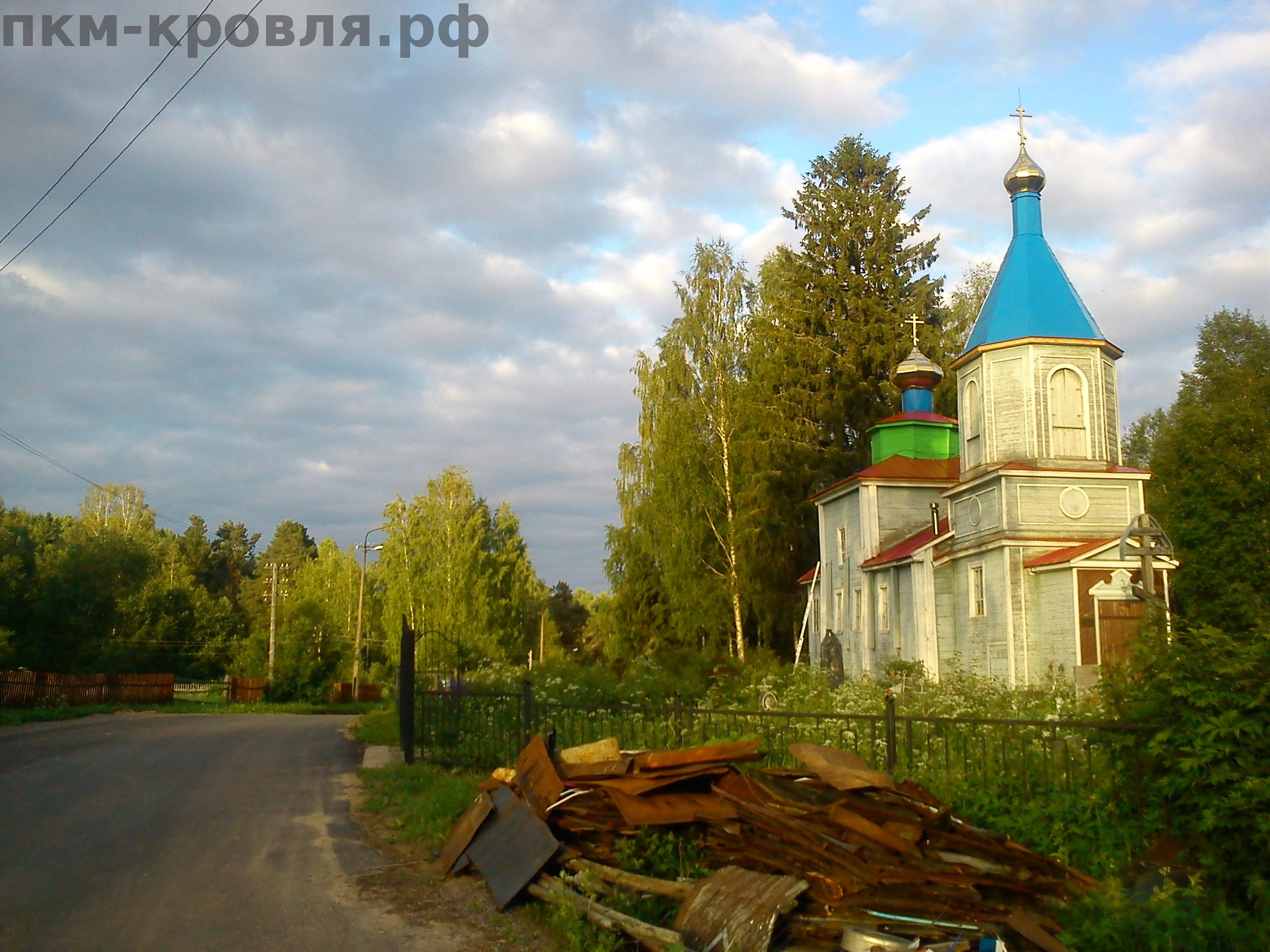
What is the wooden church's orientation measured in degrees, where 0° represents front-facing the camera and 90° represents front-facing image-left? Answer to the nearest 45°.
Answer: approximately 315°

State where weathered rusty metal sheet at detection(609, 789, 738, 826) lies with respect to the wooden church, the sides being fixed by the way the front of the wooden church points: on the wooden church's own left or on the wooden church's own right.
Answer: on the wooden church's own right

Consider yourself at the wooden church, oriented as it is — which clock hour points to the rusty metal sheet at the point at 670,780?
The rusty metal sheet is roughly at 2 o'clock from the wooden church.

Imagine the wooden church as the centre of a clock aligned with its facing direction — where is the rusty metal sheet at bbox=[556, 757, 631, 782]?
The rusty metal sheet is roughly at 2 o'clock from the wooden church.

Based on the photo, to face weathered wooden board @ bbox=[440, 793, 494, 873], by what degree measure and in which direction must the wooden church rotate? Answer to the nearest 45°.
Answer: approximately 45° to its right

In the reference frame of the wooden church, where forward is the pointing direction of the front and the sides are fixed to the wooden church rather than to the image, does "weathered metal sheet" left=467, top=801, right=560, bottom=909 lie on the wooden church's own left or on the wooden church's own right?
on the wooden church's own right

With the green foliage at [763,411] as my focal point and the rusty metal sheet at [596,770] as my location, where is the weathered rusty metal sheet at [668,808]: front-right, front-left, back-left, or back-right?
back-right

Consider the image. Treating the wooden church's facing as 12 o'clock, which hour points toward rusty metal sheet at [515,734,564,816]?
The rusty metal sheet is roughly at 2 o'clock from the wooden church.

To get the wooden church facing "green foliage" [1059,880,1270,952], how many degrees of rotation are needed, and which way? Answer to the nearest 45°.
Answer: approximately 45° to its right

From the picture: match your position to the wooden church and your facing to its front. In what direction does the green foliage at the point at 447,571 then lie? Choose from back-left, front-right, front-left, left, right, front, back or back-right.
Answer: back

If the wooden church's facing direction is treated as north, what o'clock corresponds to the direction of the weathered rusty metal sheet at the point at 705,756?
The weathered rusty metal sheet is roughly at 2 o'clock from the wooden church.
